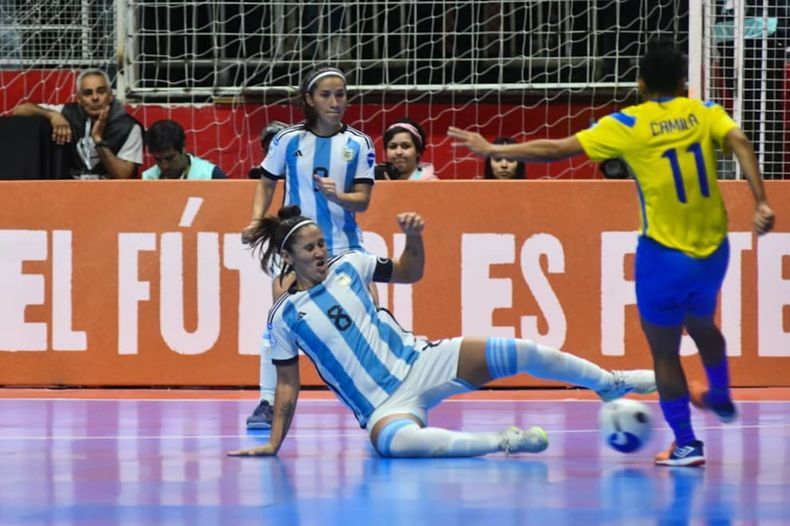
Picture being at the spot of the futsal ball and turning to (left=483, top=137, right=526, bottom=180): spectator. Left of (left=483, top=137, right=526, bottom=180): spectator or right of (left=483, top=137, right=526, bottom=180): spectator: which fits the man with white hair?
left

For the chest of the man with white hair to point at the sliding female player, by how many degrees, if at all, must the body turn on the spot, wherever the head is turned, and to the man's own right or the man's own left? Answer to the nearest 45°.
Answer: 0° — they already face them

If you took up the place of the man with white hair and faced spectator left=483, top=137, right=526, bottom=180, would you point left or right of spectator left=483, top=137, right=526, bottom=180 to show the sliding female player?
right

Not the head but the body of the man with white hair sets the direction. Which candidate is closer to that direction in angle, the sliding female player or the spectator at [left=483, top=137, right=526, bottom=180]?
the sliding female player

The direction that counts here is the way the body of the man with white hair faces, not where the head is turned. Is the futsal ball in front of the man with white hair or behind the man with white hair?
in front

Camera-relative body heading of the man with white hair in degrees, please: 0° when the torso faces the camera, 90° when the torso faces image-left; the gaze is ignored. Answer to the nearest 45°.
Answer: approximately 0°

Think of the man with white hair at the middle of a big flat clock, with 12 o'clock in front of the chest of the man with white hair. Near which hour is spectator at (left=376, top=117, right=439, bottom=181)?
The spectator is roughly at 10 o'clock from the man with white hair.

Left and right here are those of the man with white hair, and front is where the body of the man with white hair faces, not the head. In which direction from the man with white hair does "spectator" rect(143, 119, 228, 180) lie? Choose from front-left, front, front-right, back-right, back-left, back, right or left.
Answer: front-left
